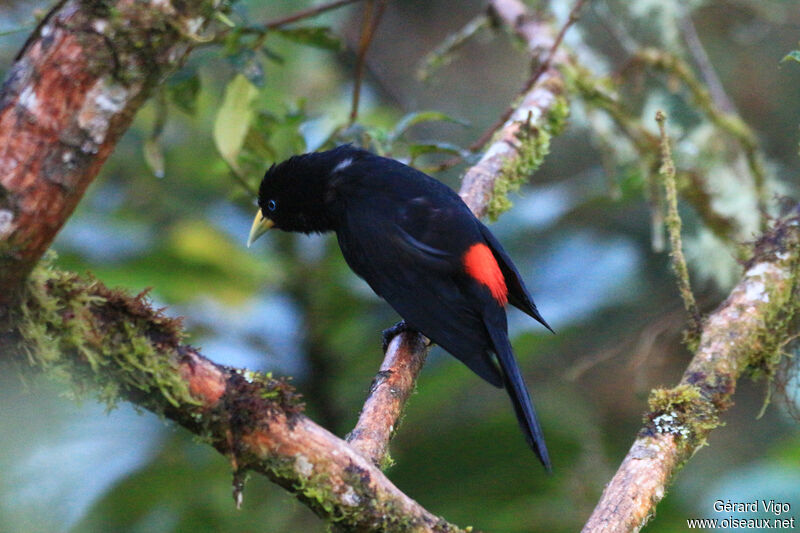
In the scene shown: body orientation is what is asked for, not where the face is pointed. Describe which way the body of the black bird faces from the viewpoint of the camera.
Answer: to the viewer's left

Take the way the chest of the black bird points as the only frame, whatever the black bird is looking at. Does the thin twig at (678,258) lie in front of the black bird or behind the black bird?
behind

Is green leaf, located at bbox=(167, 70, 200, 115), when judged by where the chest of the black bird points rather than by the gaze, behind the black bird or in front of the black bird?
in front

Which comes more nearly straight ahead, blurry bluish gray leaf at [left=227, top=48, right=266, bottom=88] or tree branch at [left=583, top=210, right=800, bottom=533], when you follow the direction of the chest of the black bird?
the blurry bluish gray leaf
